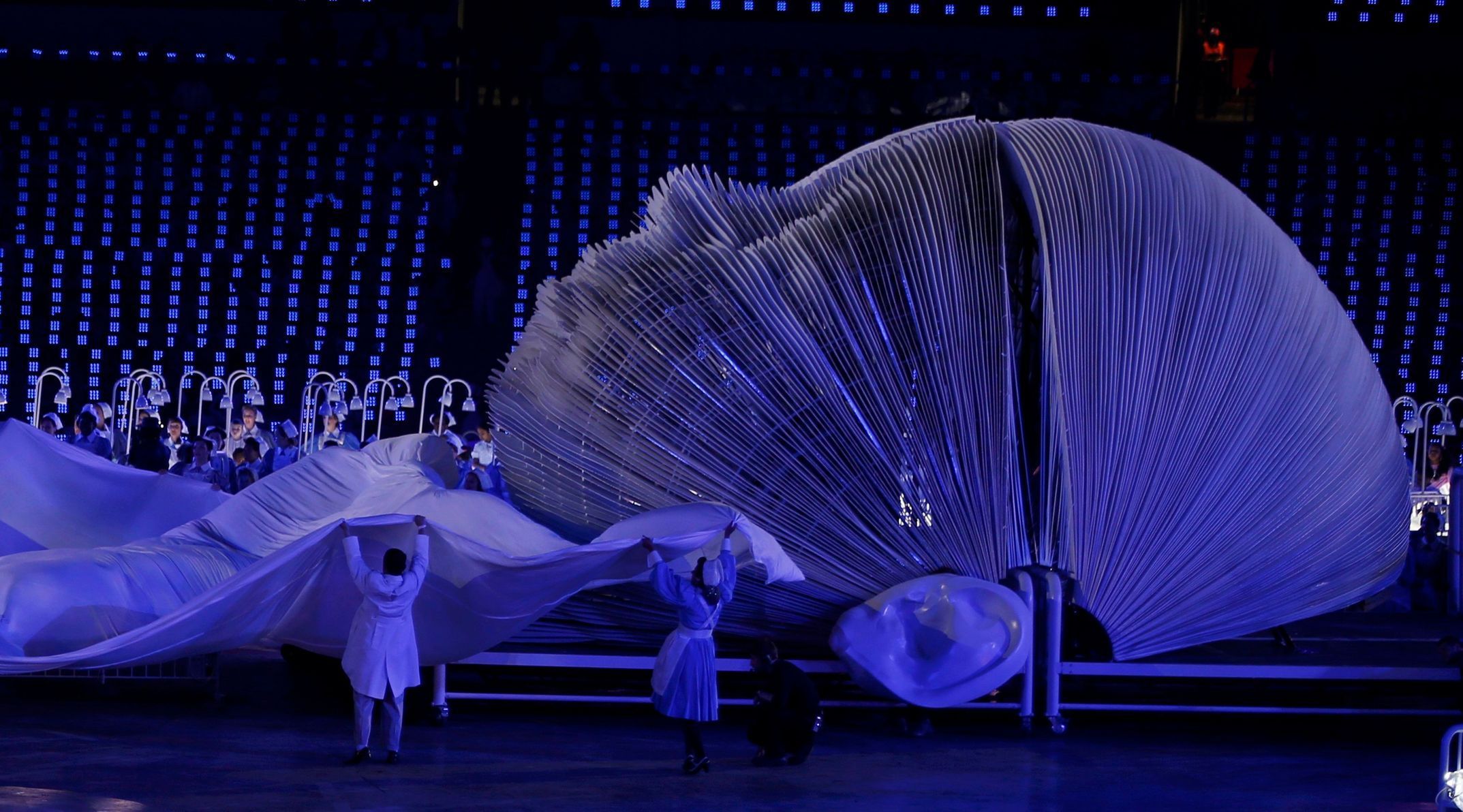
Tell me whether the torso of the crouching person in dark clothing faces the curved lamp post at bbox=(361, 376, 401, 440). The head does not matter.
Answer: no

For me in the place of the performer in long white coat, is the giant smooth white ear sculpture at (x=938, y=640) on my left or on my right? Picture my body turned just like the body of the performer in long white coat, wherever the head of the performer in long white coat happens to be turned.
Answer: on my right

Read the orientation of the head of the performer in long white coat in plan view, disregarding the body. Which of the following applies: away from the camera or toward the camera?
away from the camera

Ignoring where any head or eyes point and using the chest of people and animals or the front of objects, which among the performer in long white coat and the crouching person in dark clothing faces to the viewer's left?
the crouching person in dark clothing

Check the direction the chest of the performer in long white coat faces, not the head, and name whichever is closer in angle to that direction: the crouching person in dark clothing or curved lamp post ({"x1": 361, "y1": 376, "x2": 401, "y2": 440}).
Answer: the curved lamp post

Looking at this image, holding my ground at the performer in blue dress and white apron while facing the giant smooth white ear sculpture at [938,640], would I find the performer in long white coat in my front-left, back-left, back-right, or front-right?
back-left

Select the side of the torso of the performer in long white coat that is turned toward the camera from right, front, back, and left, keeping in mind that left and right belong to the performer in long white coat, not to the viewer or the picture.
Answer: back

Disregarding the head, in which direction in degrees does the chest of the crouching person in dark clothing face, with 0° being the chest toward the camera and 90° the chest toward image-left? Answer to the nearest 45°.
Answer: approximately 90°

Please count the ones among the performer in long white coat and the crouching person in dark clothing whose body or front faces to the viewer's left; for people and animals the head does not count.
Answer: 1

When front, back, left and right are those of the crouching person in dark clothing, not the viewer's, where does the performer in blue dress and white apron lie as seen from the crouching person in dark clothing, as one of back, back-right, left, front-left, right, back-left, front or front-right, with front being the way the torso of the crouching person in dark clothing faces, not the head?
front-left

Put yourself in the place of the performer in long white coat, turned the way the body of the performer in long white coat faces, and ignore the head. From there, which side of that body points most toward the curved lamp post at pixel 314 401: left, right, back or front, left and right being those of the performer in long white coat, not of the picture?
front
